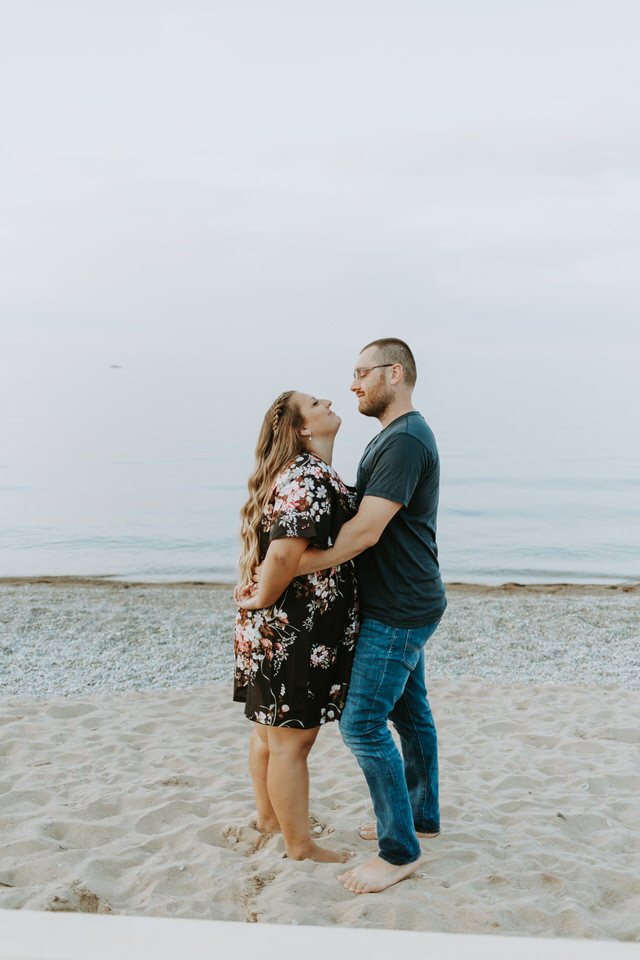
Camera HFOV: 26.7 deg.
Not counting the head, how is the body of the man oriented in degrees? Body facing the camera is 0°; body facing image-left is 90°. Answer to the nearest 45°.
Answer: approximately 90°

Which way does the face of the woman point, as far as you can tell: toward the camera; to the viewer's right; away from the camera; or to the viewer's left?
to the viewer's right

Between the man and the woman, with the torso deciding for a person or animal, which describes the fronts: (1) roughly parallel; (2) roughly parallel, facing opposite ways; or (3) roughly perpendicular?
roughly parallel, facing opposite ways

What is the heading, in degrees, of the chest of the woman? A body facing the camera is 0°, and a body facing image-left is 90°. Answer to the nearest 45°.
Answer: approximately 270°

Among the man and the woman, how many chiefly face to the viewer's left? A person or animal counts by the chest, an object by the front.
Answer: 1

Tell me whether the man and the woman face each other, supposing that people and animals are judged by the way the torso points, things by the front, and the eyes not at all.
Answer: yes
